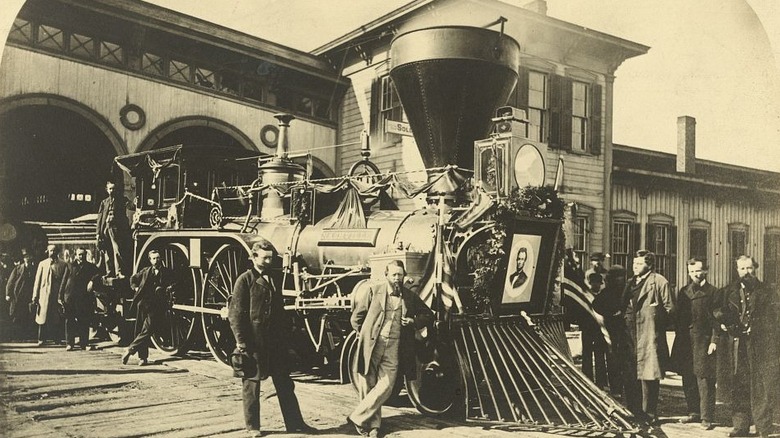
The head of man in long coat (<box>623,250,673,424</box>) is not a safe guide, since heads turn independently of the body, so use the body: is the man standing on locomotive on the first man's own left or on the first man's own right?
on the first man's own right

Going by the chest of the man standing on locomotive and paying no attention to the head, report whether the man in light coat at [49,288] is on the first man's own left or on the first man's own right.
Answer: on the first man's own right

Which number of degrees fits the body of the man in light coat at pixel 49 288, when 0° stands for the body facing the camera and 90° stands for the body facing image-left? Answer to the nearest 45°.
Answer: approximately 0°

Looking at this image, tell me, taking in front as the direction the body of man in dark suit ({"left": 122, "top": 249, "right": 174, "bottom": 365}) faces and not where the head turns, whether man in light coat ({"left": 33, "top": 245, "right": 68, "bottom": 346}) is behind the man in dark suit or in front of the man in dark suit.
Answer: behind

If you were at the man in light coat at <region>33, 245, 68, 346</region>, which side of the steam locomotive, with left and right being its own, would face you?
back

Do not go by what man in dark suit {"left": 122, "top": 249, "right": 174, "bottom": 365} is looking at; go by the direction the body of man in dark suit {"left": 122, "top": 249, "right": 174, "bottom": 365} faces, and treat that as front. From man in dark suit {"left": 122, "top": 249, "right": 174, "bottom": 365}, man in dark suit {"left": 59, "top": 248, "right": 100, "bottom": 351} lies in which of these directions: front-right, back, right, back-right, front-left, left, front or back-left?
back-right

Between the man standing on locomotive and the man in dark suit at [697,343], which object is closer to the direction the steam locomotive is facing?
the man in dark suit

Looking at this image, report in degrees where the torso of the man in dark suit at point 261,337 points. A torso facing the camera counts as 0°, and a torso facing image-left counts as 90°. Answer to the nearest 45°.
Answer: approximately 315°
